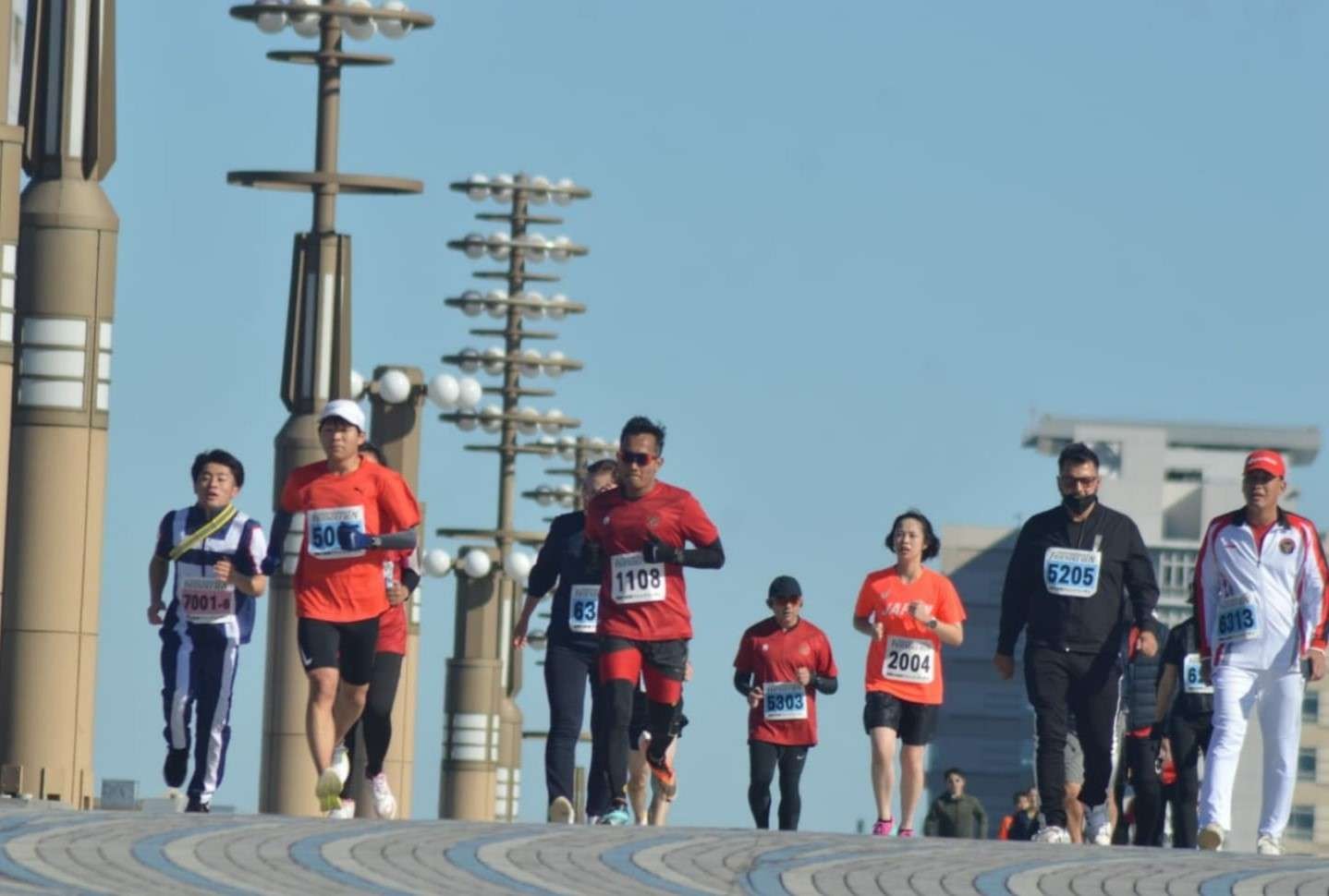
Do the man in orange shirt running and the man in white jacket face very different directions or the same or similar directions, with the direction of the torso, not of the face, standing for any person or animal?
same or similar directions

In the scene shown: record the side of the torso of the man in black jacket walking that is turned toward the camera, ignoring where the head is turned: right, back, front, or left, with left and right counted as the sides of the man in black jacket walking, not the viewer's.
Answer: front

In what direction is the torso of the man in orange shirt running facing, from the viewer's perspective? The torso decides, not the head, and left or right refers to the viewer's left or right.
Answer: facing the viewer

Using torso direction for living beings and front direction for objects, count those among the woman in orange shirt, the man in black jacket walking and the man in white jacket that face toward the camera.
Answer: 3

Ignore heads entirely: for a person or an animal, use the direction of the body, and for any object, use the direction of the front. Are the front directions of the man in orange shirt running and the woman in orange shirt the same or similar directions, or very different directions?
same or similar directions

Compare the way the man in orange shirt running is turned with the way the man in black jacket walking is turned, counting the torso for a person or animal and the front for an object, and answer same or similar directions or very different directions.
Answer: same or similar directions

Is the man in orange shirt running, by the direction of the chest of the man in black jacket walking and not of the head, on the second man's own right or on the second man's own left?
on the second man's own right

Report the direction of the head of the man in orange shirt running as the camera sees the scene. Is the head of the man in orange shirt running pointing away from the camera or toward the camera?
toward the camera

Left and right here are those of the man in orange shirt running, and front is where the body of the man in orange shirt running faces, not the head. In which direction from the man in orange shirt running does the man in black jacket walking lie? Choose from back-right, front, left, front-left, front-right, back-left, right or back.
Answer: left

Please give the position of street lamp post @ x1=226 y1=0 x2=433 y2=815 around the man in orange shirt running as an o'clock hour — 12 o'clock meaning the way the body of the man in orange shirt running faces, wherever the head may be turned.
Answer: The street lamp post is roughly at 6 o'clock from the man in orange shirt running.

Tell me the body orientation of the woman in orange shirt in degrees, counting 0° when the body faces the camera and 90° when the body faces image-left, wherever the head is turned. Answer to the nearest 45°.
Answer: approximately 0°

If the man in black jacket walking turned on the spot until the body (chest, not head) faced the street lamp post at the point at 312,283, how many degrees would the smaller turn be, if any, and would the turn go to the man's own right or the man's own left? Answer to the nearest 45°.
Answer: approximately 135° to the man's own right

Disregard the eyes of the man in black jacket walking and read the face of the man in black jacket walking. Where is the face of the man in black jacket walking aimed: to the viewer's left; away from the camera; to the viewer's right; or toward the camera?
toward the camera
